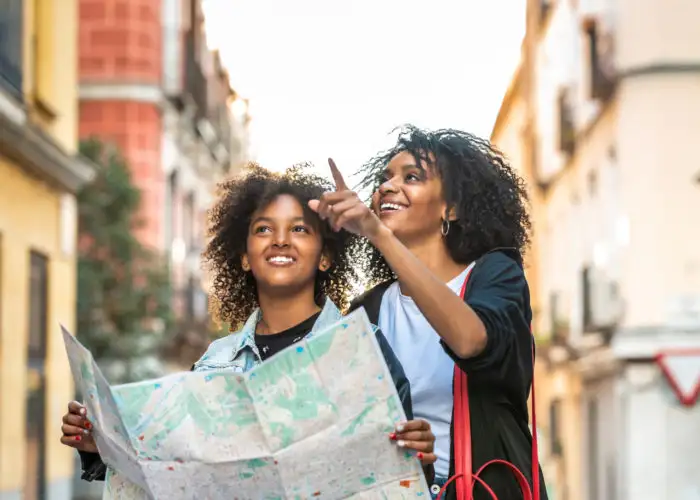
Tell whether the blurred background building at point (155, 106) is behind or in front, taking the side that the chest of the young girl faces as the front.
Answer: behind

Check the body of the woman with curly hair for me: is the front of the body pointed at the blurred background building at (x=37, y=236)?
no

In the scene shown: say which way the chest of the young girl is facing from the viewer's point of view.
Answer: toward the camera

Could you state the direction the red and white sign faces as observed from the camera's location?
facing the viewer

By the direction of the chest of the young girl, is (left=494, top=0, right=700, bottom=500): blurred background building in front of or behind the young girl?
behind

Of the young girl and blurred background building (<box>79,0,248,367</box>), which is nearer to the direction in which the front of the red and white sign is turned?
the young girl

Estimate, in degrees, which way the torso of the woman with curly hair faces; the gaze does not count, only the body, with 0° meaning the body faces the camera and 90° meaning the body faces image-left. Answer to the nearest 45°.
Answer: approximately 45°

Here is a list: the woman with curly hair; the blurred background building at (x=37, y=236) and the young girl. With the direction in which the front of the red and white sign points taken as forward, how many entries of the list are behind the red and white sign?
0

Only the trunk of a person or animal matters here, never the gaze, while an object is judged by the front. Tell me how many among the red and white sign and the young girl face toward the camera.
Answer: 2

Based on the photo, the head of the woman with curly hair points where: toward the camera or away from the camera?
toward the camera
